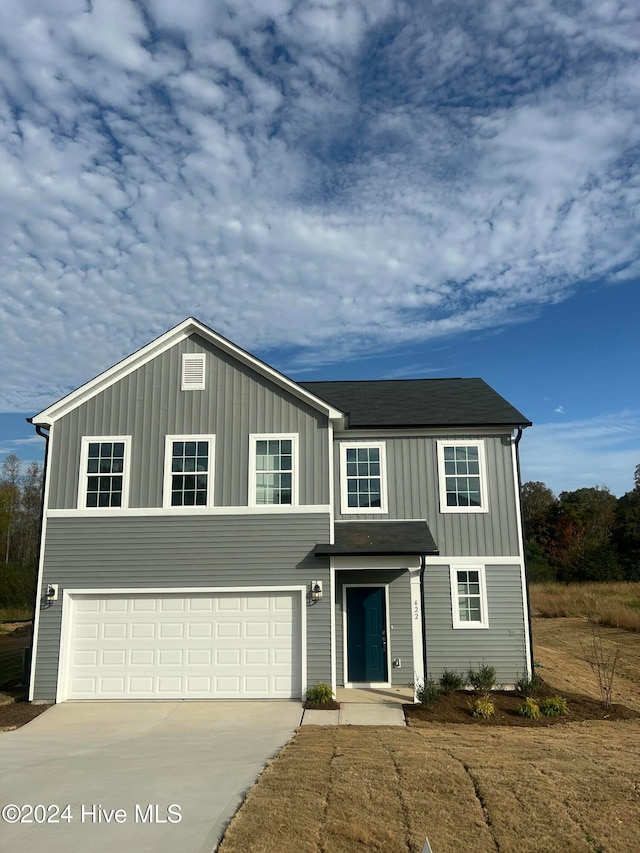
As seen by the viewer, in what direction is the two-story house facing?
toward the camera

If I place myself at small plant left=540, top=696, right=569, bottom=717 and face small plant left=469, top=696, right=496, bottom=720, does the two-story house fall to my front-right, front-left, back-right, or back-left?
front-right

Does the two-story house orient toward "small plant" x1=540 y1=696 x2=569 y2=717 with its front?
no

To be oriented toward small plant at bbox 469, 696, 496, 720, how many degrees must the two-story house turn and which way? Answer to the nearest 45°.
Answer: approximately 45° to its left

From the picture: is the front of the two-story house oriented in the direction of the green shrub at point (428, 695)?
no

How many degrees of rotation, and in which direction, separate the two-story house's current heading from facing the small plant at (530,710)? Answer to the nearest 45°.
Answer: approximately 45° to its left

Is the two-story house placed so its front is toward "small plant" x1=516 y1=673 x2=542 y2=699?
no

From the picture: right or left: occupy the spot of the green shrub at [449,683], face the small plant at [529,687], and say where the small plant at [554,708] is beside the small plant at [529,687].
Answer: right

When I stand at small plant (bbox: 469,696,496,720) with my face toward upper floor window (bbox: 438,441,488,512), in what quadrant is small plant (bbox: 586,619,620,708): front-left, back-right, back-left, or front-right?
front-right

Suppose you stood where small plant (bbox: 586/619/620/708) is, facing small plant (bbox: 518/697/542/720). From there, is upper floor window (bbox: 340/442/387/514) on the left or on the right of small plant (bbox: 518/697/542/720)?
right

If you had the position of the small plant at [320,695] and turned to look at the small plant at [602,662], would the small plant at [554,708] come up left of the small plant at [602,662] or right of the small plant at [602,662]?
right

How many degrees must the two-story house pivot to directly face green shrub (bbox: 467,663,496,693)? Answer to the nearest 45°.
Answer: approximately 90° to its left
